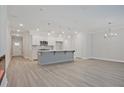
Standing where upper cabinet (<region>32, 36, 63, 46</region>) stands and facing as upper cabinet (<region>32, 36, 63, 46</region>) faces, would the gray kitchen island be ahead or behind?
ahead

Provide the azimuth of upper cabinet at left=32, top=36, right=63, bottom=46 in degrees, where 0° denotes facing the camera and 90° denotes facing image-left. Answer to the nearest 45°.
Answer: approximately 0°
